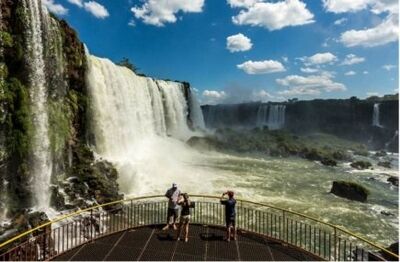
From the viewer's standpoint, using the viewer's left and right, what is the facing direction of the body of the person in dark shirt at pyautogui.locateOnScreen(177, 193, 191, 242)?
facing away from the viewer and to the left of the viewer

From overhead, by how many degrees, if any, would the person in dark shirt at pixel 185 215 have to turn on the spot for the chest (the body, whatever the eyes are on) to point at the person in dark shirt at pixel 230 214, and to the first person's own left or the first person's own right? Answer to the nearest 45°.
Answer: approximately 135° to the first person's own right

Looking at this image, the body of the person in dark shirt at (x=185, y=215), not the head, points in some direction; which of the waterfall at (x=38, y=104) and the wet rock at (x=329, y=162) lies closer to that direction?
the waterfall

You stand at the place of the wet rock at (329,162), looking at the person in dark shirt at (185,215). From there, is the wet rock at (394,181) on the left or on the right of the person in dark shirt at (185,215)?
left

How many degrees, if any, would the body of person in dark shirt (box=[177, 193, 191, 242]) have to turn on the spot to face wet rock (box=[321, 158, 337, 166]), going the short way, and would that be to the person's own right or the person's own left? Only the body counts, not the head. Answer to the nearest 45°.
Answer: approximately 90° to the person's own right

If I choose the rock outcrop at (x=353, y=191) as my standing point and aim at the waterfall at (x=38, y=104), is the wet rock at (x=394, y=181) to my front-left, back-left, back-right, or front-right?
back-right

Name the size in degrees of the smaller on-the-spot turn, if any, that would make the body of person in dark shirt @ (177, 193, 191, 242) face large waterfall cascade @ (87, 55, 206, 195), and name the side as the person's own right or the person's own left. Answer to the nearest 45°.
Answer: approximately 45° to the person's own right

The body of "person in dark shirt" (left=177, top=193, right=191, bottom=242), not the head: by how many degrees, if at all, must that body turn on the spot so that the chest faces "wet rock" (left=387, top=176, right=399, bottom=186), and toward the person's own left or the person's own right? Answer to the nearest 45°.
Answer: approximately 90° to the person's own right

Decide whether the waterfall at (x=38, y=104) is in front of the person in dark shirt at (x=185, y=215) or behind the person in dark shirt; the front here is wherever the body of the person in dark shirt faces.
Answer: in front

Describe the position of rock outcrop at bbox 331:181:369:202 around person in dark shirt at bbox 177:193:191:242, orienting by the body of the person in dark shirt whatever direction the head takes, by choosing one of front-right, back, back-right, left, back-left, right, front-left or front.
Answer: right

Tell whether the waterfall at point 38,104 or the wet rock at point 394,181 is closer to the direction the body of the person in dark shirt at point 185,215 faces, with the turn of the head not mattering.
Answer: the waterfall
